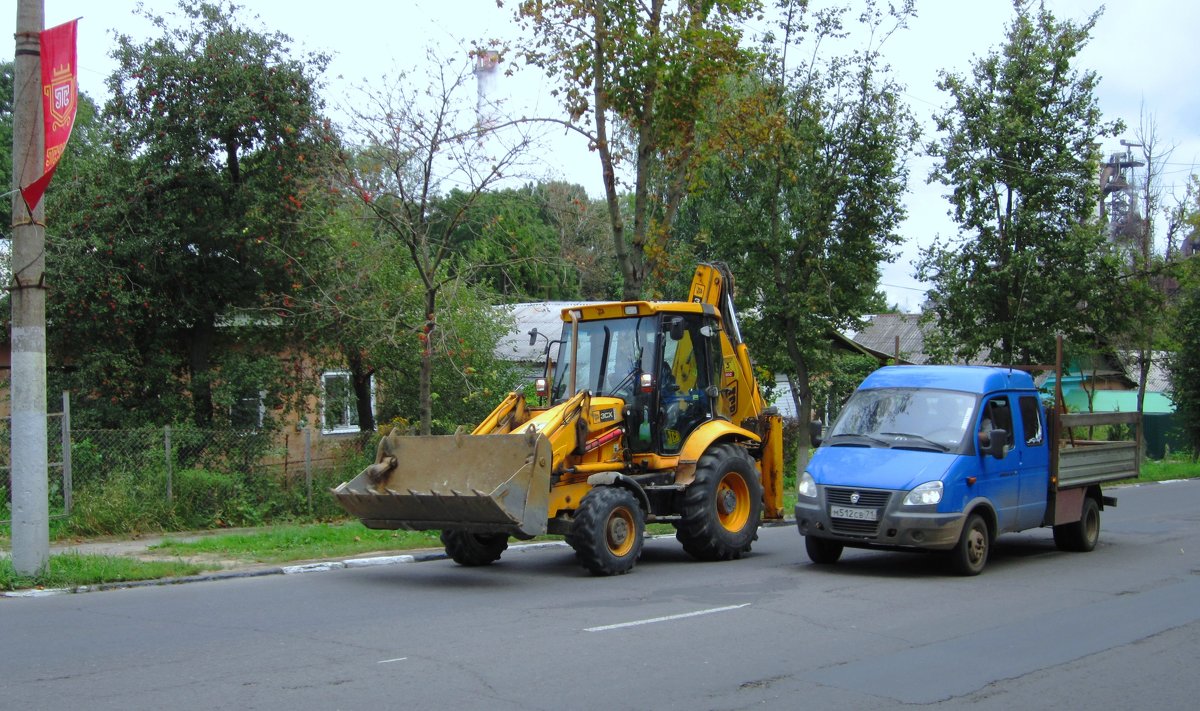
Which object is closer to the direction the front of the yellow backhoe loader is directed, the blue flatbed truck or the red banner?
the red banner

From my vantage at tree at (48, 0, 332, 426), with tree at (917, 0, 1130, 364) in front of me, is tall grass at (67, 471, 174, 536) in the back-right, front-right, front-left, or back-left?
back-right

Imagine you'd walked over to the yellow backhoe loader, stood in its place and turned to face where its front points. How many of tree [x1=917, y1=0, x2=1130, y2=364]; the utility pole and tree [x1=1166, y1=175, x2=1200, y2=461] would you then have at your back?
2

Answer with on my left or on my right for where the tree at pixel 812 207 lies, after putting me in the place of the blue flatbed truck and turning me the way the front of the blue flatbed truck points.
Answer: on my right

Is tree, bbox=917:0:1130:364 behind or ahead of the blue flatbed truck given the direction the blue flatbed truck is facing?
behind

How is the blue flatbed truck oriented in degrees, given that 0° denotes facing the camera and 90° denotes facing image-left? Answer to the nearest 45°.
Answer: approximately 45°

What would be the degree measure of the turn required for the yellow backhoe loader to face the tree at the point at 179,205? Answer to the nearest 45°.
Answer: approximately 90° to its right

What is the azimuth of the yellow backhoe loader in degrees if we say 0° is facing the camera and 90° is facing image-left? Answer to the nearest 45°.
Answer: approximately 45°
